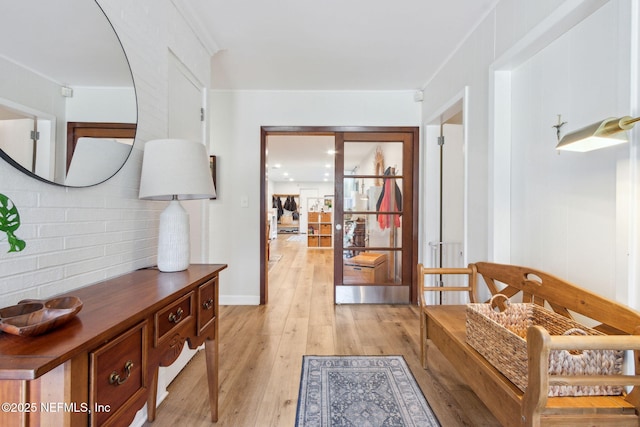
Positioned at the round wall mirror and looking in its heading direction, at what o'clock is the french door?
The french door is roughly at 10 o'clock from the round wall mirror.

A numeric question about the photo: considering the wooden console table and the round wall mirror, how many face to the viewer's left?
0

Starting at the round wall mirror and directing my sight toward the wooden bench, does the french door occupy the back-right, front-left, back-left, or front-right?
front-left

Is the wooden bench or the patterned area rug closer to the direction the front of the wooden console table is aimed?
the wooden bench

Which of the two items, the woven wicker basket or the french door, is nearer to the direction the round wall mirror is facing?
the woven wicker basket

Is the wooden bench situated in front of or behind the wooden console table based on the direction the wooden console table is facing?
in front

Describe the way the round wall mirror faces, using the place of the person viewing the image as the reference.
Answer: facing the viewer and to the right of the viewer

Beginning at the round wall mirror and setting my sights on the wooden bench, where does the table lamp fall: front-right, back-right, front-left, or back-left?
front-left

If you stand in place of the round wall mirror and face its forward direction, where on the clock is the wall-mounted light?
The wall-mounted light is roughly at 12 o'clock from the round wall mirror.

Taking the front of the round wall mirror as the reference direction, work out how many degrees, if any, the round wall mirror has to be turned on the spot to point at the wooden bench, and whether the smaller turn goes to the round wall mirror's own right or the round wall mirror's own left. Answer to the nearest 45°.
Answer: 0° — it already faces it

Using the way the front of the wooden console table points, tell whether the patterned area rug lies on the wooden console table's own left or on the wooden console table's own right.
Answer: on the wooden console table's own left
